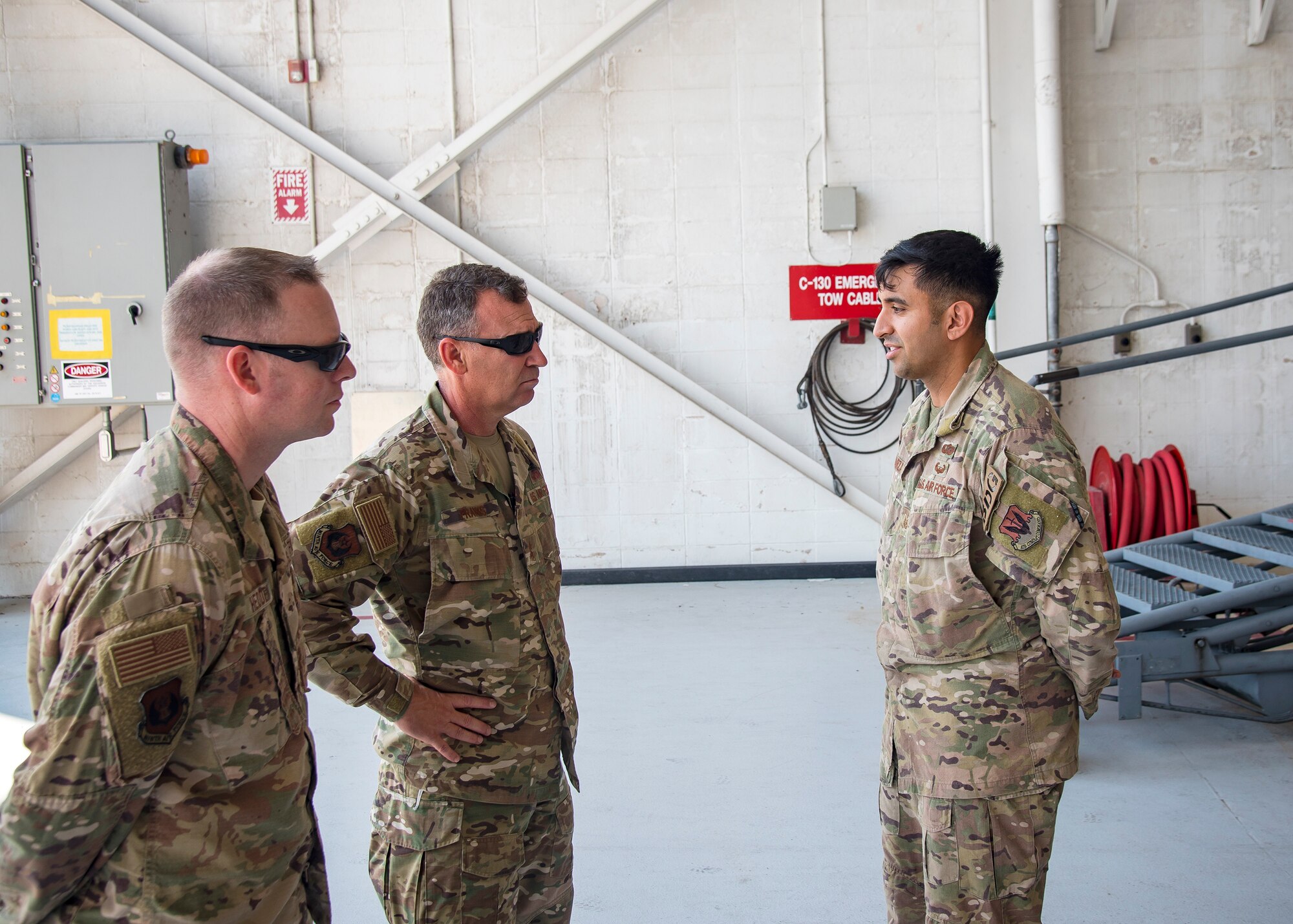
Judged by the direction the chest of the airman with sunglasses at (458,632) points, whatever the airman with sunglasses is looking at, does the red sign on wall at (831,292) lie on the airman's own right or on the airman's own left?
on the airman's own left

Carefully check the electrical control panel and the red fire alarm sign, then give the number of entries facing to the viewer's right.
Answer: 0

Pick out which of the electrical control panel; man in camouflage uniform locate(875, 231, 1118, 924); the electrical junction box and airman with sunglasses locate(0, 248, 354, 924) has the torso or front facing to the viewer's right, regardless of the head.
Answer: the airman with sunglasses

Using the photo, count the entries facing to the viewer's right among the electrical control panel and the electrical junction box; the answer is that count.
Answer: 0

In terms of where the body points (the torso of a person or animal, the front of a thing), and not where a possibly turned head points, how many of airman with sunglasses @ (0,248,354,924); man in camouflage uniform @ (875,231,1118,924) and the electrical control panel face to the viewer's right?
1

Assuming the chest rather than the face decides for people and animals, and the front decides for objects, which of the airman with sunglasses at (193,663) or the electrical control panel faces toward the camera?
the electrical control panel

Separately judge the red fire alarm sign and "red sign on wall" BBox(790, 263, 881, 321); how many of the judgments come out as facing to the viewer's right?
0

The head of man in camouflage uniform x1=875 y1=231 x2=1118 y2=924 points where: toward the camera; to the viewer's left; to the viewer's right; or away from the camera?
to the viewer's left

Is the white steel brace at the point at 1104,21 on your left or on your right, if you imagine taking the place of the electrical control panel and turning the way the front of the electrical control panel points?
on your left

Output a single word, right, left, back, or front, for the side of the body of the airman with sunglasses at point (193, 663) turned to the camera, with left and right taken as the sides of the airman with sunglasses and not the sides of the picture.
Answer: right

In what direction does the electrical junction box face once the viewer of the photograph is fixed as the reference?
facing the viewer

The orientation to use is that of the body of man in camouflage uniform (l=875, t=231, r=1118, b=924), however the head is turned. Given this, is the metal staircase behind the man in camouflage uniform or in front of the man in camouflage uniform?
behind

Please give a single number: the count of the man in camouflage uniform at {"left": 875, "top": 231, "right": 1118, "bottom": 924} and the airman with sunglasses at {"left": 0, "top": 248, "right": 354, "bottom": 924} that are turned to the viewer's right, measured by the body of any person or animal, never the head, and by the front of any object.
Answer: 1

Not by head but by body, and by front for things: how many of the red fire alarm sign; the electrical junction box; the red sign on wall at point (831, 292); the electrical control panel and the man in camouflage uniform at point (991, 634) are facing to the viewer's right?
0
